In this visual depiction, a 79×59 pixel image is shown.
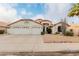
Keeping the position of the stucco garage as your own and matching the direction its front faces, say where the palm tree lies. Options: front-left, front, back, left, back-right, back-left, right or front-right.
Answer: left

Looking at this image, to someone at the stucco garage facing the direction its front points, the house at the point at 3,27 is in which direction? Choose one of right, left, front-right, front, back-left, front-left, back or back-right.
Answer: right

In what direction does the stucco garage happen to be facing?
toward the camera
